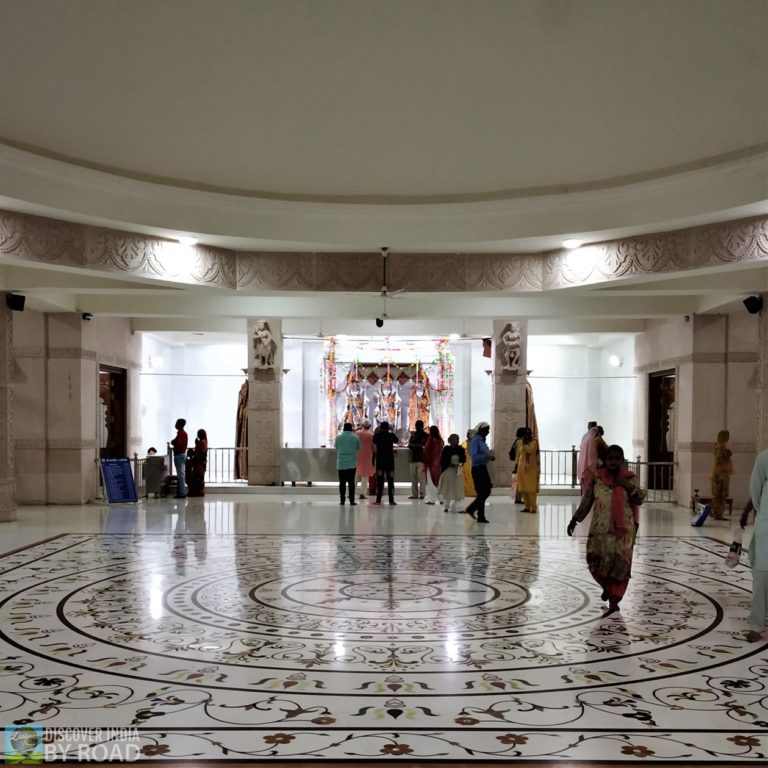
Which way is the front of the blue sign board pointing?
toward the camera

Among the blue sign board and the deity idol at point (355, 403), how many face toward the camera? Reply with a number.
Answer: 2

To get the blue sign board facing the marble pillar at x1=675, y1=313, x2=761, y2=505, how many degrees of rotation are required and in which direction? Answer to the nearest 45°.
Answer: approximately 90° to its left

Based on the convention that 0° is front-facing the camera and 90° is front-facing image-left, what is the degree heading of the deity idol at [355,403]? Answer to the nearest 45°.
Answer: approximately 0°

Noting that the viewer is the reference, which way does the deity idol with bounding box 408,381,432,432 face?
facing the viewer

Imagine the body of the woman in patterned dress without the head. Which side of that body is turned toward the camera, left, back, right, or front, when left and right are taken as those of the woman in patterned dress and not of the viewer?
front

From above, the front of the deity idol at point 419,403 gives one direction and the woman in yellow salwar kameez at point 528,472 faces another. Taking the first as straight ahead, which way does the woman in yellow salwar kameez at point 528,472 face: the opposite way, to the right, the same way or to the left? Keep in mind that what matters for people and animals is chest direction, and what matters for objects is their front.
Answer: the opposite way

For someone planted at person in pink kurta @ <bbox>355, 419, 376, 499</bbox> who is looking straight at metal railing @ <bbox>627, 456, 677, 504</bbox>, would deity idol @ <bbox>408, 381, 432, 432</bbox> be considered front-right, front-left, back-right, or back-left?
front-left

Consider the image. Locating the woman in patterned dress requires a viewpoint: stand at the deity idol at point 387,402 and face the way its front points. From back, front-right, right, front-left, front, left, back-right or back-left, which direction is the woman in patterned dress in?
front

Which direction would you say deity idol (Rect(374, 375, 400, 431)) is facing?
toward the camera

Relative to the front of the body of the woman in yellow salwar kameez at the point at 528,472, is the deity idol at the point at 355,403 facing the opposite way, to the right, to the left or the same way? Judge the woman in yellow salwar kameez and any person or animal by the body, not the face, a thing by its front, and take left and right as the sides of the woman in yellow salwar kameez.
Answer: the opposite way

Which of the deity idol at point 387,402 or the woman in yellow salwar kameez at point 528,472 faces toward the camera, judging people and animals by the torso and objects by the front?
the deity idol

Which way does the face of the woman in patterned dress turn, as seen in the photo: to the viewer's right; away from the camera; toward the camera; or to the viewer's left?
toward the camera

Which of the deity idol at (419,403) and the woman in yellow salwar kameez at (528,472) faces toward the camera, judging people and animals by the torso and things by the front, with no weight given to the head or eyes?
the deity idol

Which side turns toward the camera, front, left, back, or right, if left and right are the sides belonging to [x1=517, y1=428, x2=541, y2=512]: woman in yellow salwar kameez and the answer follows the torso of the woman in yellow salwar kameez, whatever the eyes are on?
back

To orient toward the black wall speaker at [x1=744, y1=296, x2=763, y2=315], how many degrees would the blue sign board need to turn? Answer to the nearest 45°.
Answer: approximately 45° to its left

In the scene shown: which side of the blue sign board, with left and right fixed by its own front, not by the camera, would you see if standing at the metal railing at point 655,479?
left
